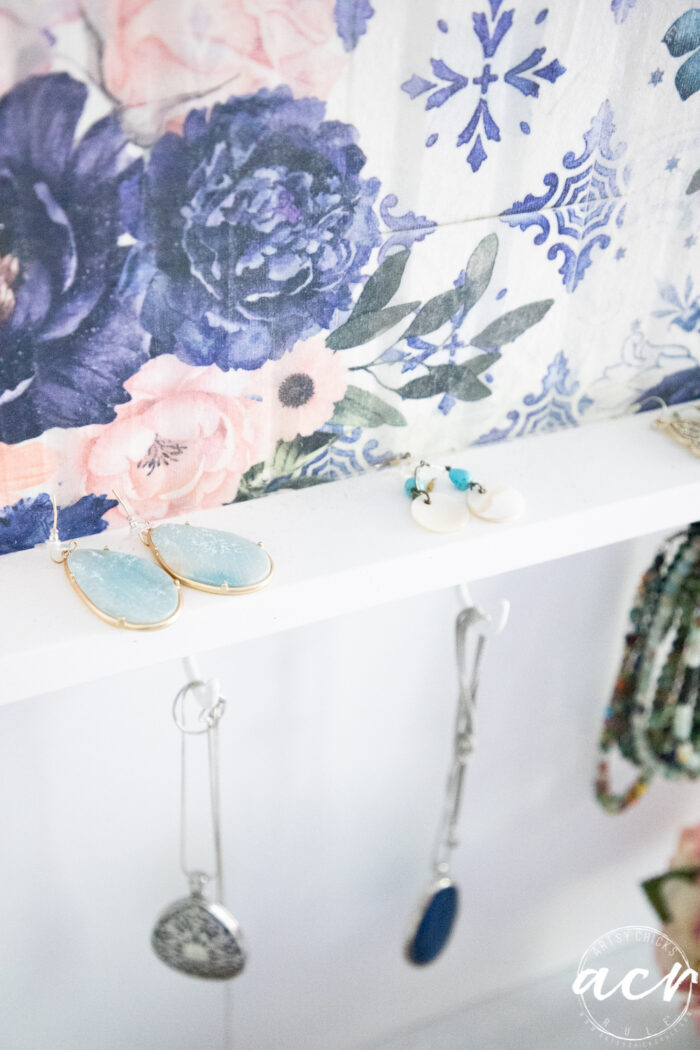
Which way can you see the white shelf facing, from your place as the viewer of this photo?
facing the viewer and to the right of the viewer
